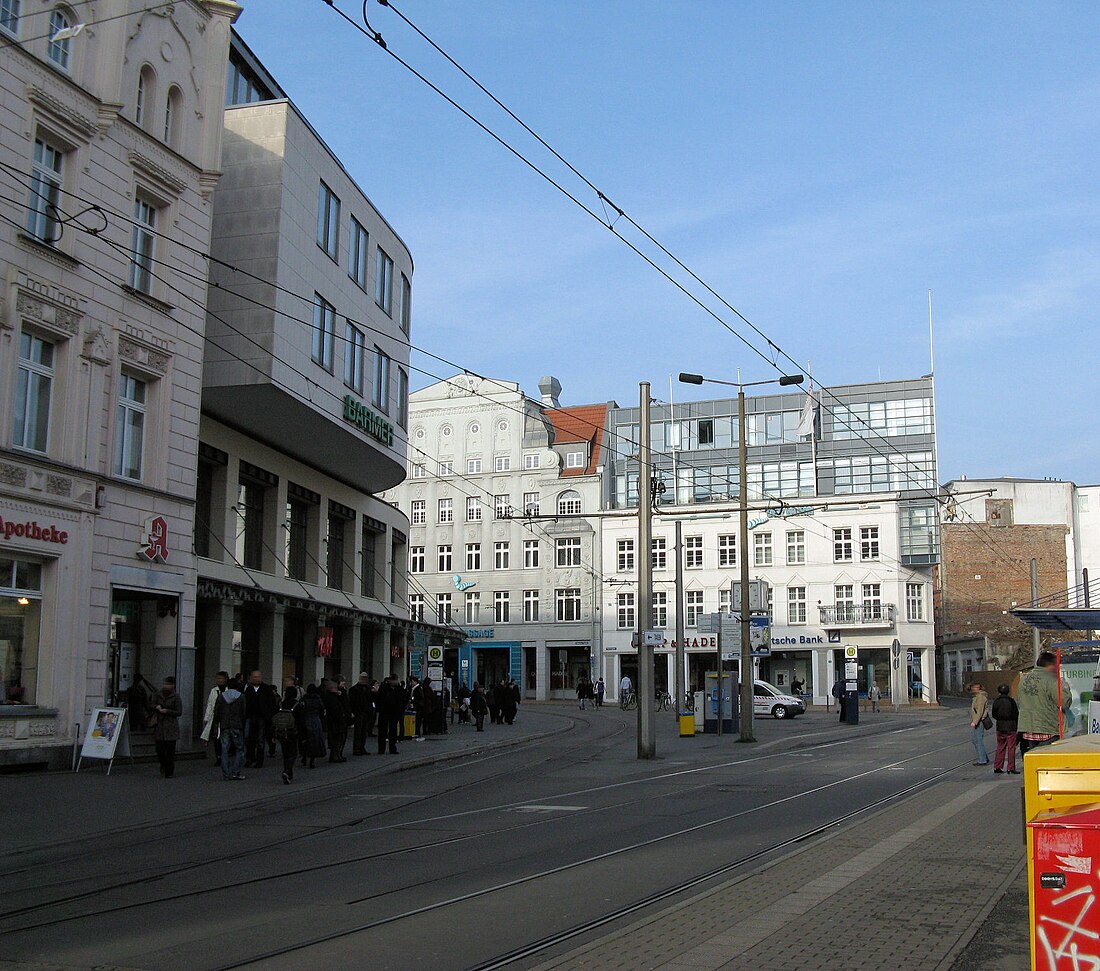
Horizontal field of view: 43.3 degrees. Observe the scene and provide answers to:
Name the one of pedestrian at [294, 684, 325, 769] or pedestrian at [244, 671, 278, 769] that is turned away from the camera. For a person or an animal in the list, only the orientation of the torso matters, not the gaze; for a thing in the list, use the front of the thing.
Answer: pedestrian at [294, 684, 325, 769]

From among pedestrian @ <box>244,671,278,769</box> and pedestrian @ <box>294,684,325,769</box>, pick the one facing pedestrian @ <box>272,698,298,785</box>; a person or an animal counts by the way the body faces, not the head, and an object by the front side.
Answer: pedestrian @ <box>244,671,278,769</box>

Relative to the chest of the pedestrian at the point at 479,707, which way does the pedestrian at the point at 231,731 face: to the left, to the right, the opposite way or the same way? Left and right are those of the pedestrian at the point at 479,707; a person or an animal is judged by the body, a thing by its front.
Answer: the opposite way

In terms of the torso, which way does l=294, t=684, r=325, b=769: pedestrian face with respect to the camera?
away from the camera

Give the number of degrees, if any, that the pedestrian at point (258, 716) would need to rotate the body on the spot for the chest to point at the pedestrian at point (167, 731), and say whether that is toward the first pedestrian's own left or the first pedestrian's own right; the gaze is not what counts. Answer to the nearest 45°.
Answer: approximately 45° to the first pedestrian's own right

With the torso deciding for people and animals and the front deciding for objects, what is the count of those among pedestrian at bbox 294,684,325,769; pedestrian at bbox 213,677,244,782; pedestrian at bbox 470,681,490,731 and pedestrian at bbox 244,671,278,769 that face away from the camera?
2

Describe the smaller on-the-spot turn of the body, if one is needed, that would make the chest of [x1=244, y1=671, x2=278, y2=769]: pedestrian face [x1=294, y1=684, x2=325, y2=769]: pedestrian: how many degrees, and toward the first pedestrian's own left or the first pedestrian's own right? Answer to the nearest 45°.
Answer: approximately 45° to the first pedestrian's own left
